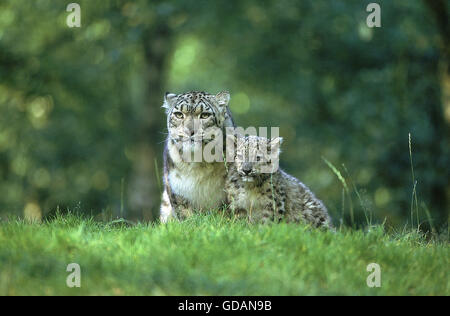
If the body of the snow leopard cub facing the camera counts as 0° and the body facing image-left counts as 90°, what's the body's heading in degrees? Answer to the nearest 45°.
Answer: approximately 45°

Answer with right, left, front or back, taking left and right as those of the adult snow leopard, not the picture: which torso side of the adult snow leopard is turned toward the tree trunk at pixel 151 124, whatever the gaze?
back

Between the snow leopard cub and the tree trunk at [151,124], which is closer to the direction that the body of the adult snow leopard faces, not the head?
the snow leopard cub

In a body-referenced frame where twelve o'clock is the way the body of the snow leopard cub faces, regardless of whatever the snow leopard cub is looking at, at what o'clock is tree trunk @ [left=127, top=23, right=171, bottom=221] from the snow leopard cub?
The tree trunk is roughly at 4 o'clock from the snow leopard cub.

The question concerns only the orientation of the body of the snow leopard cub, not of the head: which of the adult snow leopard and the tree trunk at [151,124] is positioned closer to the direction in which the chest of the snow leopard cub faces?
the adult snow leopard

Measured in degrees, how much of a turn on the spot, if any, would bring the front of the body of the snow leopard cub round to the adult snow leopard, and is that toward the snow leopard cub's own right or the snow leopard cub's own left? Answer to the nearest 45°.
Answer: approximately 90° to the snow leopard cub's own right

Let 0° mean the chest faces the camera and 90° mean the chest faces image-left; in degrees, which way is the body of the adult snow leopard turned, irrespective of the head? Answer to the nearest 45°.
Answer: approximately 0°
